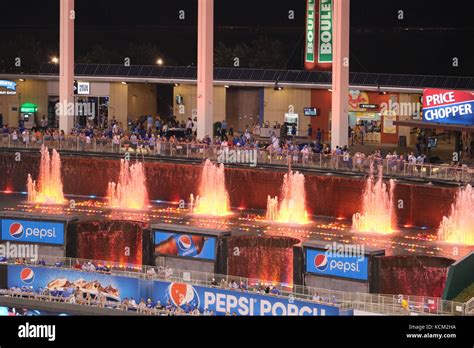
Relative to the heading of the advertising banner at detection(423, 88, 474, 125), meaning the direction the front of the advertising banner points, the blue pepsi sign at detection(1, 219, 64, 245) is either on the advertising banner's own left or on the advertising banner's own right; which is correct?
on the advertising banner's own right

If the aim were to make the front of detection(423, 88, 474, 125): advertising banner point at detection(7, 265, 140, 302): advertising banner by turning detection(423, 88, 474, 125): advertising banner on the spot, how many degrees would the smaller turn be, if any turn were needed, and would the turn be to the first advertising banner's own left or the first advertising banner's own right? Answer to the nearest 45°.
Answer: approximately 45° to the first advertising banner's own right

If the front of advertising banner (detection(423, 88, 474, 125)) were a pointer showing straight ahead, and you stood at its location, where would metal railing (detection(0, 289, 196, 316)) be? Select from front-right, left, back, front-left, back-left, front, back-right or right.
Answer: front-right

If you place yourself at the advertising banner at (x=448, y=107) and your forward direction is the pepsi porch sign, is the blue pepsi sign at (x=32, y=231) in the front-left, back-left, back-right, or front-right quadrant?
front-right

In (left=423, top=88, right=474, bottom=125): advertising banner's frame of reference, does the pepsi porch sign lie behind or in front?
in front

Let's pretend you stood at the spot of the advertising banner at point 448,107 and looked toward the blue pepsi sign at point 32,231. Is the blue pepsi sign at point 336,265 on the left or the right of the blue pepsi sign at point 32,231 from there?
left
